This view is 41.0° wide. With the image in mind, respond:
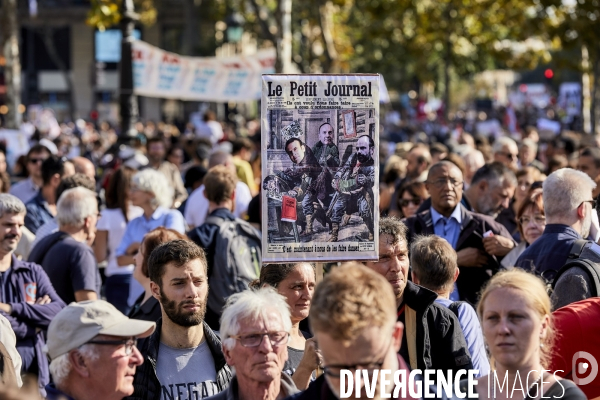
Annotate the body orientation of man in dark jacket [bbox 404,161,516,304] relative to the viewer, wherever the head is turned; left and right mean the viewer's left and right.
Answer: facing the viewer

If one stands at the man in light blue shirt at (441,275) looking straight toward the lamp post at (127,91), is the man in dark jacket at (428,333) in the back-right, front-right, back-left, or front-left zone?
back-left

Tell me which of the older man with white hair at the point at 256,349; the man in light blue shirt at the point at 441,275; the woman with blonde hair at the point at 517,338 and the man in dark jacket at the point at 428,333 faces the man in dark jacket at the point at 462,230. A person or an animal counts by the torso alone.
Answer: the man in light blue shirt

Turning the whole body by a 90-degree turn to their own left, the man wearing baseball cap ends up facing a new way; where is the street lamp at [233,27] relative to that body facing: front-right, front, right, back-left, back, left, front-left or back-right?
front

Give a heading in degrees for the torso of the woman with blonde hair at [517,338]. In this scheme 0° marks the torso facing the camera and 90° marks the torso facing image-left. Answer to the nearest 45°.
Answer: approximately 45°

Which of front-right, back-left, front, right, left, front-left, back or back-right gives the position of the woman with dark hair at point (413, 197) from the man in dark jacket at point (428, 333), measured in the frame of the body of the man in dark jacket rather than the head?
back-right

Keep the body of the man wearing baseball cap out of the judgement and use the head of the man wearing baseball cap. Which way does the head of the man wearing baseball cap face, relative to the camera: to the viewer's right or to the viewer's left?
to the viewer's right

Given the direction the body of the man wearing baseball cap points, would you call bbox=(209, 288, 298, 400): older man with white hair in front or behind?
in front

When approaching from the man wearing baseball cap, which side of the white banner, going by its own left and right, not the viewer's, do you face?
front

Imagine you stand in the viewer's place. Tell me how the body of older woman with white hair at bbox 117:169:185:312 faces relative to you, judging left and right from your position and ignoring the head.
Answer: facing the viewer and to the left of the viewer
